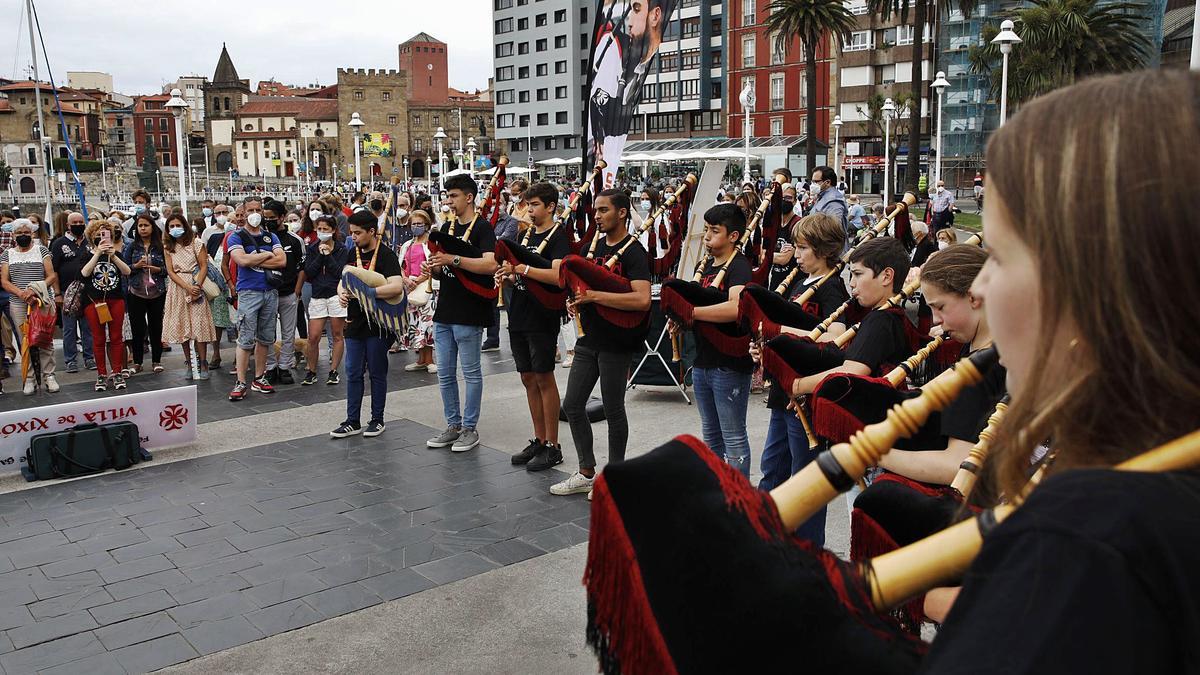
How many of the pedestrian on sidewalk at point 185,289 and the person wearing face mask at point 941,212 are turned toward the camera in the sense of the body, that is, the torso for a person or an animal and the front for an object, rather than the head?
2

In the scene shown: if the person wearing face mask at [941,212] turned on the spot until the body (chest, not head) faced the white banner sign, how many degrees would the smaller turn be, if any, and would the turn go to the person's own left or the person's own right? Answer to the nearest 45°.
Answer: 0° — they already face it

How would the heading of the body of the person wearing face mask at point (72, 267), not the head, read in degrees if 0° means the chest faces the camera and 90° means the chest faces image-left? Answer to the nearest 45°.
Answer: approximately 315°

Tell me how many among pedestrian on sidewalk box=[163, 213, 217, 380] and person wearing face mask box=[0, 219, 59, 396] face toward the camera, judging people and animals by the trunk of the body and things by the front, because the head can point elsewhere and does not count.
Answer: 2

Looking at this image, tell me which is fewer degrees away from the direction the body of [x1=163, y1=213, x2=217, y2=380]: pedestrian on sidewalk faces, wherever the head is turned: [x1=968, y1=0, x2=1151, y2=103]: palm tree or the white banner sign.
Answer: the white banner sign

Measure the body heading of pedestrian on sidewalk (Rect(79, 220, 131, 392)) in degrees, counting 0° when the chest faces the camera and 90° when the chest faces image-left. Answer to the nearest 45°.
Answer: approximately 0°
